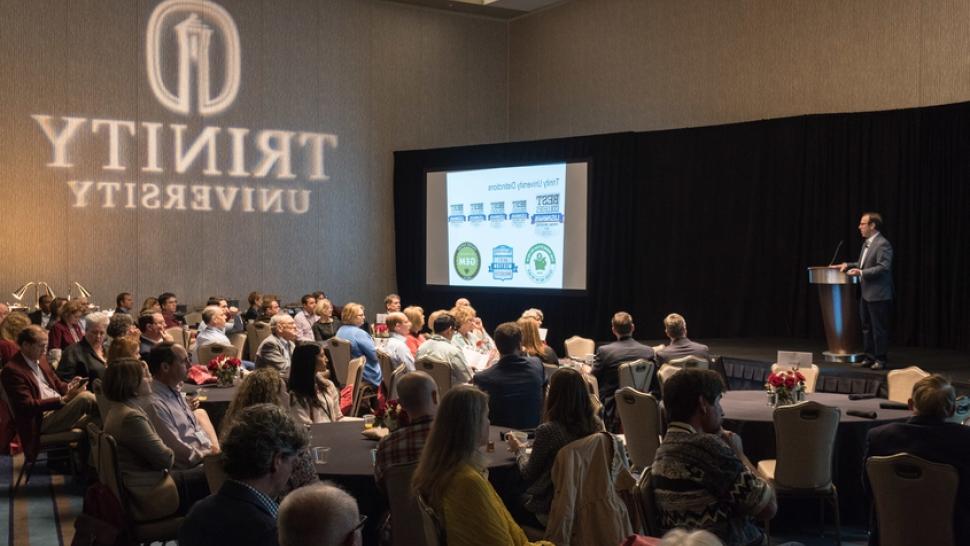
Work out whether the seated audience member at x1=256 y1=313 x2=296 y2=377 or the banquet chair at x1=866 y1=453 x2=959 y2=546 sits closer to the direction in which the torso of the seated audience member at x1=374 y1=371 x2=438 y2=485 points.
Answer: the seated audience member

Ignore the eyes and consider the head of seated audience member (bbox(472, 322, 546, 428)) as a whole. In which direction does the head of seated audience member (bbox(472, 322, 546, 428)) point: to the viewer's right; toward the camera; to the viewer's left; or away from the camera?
away from the camera

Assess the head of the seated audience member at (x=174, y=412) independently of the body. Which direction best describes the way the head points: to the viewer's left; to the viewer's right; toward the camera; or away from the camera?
to the viewer's right

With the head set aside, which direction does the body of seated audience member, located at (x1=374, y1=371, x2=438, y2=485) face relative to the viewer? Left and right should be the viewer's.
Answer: facing away from the viewer

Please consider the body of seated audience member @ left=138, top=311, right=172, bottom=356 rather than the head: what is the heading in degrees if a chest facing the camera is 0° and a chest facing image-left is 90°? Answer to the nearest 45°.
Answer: approximately 270°

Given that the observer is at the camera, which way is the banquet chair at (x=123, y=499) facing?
facing to the right of the viewer

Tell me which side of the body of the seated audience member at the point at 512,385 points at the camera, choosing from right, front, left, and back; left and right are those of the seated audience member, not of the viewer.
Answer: back

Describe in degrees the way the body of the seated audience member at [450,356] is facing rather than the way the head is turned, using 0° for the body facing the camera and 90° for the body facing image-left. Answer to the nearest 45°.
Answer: approximately 225°

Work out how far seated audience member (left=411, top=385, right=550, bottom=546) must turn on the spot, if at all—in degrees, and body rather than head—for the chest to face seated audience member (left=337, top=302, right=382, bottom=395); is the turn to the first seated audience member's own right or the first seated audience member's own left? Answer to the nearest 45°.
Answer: approximately 45° to the first seated audience member's own left

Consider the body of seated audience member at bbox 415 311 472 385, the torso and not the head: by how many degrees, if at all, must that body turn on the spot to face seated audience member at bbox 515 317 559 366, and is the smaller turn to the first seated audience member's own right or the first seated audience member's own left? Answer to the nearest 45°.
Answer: approximately 45° to the first seated audience member's own right

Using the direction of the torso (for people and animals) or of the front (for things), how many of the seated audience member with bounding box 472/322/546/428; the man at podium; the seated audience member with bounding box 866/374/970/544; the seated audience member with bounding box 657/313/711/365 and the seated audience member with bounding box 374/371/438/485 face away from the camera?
4

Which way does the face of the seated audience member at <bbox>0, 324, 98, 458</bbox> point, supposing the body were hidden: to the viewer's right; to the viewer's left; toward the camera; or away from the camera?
to the viewer's right

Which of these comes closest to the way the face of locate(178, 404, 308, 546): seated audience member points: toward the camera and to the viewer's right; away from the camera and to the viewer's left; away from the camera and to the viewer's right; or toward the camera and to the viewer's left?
away from the camera and to the viewer's right
